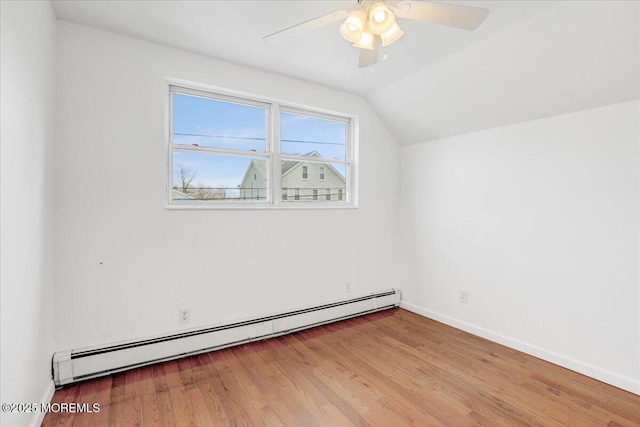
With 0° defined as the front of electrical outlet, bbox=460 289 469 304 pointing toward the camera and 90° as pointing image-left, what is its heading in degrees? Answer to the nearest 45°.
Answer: approximately 45°

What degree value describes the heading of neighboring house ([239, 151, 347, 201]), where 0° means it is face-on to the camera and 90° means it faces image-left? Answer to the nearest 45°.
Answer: approximately 0°

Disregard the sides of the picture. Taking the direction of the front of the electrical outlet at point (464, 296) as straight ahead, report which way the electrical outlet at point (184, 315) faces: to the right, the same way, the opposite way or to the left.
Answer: to the left

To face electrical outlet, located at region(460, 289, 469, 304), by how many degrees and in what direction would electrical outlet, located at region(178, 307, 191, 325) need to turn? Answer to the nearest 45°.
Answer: approximately 90° to its left

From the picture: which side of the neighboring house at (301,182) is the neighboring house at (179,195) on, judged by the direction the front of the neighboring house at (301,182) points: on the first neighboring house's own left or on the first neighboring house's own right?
on the first neighboring house's own right

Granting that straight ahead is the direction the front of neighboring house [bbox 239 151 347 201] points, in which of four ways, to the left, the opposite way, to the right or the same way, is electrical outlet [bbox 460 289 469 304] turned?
to the right

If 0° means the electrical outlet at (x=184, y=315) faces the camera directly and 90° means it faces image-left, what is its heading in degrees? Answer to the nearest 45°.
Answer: approximately 0°

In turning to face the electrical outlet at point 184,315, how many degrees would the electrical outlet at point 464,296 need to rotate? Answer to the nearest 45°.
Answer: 0° — it already faces it

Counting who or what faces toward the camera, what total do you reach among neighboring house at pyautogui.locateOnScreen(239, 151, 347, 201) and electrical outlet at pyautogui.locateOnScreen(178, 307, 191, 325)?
2
